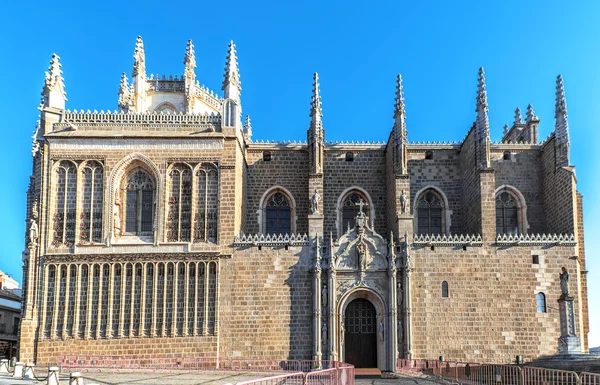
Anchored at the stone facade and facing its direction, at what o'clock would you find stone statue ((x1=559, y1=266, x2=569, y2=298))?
The stone statue is roughly at 9 o'clock from the stone facade.

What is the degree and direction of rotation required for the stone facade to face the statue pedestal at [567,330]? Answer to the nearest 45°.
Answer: approximately 90° to its left

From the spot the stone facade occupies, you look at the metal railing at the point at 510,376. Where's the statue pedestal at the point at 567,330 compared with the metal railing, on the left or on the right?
left

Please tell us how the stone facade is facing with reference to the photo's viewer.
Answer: facing the viewer

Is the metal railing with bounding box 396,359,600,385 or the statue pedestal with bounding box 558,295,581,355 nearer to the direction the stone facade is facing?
the metal railing

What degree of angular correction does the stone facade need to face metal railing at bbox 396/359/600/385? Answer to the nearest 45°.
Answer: approximately 45° to its left

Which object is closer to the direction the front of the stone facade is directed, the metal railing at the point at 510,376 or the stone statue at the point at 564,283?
the metal railing
